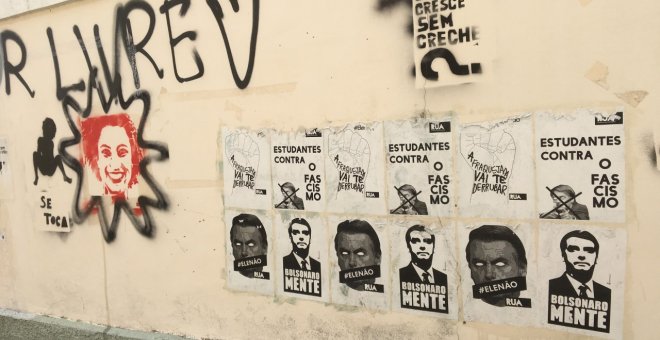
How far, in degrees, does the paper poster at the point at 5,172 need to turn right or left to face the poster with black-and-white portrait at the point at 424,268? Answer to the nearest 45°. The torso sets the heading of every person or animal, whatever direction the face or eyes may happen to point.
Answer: approximately 45° to its left

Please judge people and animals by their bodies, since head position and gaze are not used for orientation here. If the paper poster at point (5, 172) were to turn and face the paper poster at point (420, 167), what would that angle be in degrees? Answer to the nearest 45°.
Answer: approximately 45° to its left

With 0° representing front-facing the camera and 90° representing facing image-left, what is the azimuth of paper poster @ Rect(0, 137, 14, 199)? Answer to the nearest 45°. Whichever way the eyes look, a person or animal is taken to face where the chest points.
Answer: approximately 0°

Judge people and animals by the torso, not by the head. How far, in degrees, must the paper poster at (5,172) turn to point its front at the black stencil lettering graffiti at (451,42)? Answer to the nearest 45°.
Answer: approximately 45° to its left

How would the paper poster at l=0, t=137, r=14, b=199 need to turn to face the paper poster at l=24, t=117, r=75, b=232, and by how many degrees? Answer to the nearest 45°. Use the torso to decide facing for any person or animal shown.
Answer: approximately 45° to its left

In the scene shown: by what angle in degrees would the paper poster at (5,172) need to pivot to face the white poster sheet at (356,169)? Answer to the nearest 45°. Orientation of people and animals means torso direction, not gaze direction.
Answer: approximately 45° to its left

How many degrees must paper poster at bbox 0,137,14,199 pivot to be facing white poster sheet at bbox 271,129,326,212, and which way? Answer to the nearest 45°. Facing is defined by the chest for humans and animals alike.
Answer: approximately 45° to its left

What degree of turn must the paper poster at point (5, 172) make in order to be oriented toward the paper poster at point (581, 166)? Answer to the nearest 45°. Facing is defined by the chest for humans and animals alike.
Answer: approximately 45° to its left

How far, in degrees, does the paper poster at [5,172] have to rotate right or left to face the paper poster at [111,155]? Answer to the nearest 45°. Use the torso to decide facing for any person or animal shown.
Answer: approximately 45° to its left
